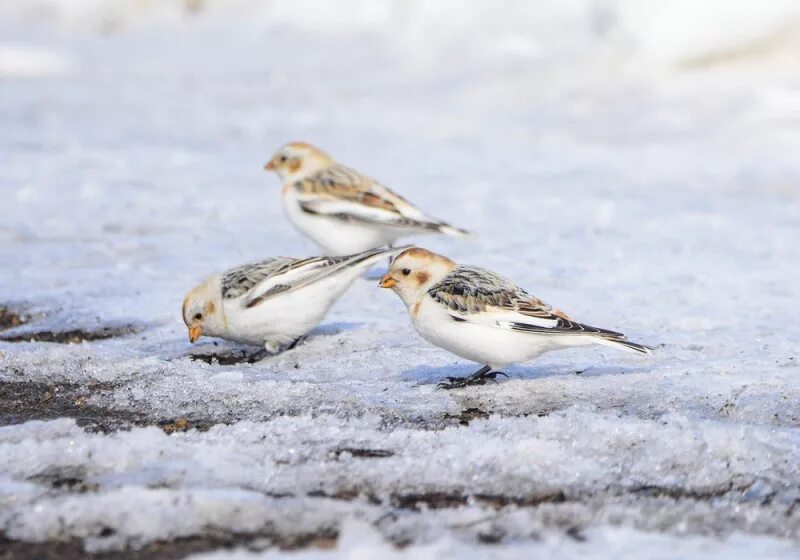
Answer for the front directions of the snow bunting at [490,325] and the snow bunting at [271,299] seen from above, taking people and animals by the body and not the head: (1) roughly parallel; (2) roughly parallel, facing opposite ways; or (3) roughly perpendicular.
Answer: roughly parallel

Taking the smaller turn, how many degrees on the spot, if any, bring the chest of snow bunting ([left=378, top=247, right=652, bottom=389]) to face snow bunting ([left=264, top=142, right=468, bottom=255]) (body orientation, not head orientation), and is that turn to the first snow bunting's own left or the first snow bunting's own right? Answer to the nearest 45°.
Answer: approximately 90° to the first snow bunting's own right

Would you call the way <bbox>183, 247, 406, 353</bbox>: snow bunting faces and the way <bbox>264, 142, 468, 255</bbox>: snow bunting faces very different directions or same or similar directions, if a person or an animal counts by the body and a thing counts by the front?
same or similar directions

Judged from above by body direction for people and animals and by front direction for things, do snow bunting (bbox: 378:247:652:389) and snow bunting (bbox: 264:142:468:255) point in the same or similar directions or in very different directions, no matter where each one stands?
same or similar directions

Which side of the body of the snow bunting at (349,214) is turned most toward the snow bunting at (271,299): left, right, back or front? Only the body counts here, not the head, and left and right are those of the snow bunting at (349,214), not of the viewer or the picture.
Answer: left

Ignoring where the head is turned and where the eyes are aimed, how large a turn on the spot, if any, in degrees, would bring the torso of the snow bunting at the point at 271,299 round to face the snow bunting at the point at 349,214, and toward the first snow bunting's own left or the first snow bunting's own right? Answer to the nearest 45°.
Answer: approximately 90° to the first snow bunting's own right

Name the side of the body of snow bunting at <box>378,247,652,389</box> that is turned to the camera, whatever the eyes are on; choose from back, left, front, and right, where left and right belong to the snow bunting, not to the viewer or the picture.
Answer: left

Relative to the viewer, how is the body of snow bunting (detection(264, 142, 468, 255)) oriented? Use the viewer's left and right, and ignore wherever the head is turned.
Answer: facing to the left of the viewer

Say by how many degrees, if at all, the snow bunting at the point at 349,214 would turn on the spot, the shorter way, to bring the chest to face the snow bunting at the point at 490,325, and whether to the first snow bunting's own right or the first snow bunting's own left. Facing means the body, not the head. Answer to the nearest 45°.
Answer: approximately 90° to the first snow bunting's own left

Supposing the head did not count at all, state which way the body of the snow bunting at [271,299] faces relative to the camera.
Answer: to the viewer's left

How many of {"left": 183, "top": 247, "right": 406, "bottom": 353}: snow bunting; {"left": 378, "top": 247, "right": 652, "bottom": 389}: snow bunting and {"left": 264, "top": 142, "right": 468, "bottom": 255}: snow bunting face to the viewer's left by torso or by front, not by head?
3

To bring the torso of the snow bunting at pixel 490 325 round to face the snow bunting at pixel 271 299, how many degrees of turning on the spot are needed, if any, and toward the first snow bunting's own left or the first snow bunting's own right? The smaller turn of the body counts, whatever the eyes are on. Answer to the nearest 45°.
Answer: approximately 45° to the first snow bunting's own right
